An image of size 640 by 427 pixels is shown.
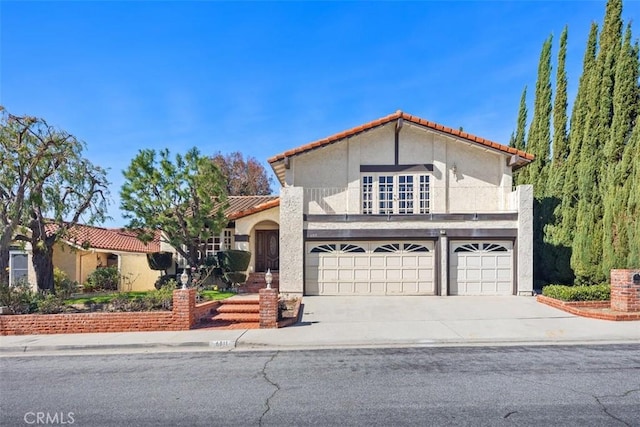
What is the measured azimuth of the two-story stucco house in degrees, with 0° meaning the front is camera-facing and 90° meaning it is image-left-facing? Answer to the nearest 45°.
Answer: approximately 0°

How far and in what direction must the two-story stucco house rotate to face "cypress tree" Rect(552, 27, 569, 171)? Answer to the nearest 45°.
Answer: approximately 135° to its left

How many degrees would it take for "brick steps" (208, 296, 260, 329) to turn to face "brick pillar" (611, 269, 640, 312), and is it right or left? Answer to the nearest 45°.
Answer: approximately 90° to its left

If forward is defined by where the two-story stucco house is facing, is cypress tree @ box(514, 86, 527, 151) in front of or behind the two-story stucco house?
behind

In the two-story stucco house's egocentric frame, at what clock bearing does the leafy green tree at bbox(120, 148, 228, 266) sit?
The leafy green tree is roughly at 3 o'clock from the two-story stucco house.

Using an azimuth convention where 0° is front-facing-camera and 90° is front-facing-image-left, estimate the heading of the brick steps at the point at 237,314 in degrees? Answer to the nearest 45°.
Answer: approximately 0°

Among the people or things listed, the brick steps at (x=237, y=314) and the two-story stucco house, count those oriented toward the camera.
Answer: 2

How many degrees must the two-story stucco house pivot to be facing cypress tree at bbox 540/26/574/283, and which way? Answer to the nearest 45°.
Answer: approximately 135° to its left
